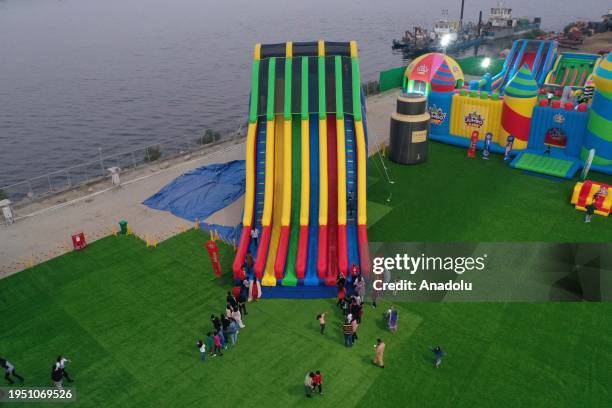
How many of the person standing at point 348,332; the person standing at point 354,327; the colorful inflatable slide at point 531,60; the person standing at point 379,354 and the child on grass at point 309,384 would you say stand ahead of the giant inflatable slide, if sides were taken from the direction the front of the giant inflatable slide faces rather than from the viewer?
4

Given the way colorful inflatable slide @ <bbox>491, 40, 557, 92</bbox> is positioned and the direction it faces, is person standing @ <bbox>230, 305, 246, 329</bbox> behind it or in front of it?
in front

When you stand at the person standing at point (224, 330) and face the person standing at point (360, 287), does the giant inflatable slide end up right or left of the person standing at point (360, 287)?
left

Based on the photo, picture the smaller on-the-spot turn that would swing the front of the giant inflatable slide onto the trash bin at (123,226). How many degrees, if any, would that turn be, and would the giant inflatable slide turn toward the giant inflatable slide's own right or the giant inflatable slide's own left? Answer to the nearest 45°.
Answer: approximately 90° to the giant inflatable slide's own right

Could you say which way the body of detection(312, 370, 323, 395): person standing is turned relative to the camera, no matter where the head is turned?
away from the camera

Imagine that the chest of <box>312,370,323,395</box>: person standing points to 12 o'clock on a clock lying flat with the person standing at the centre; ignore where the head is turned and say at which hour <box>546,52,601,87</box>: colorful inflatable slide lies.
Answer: The colorful inflatable slide is roughly at 1 o'clock from the person standing.

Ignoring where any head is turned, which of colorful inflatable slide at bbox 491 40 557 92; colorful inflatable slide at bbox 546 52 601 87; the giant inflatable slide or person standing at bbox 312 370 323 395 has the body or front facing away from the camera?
the person standing

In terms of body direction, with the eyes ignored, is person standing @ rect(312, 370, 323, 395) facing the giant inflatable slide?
yes

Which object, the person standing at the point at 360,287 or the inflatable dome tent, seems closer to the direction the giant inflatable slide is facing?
the person standing

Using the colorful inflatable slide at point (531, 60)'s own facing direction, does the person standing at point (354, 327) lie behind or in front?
in front
